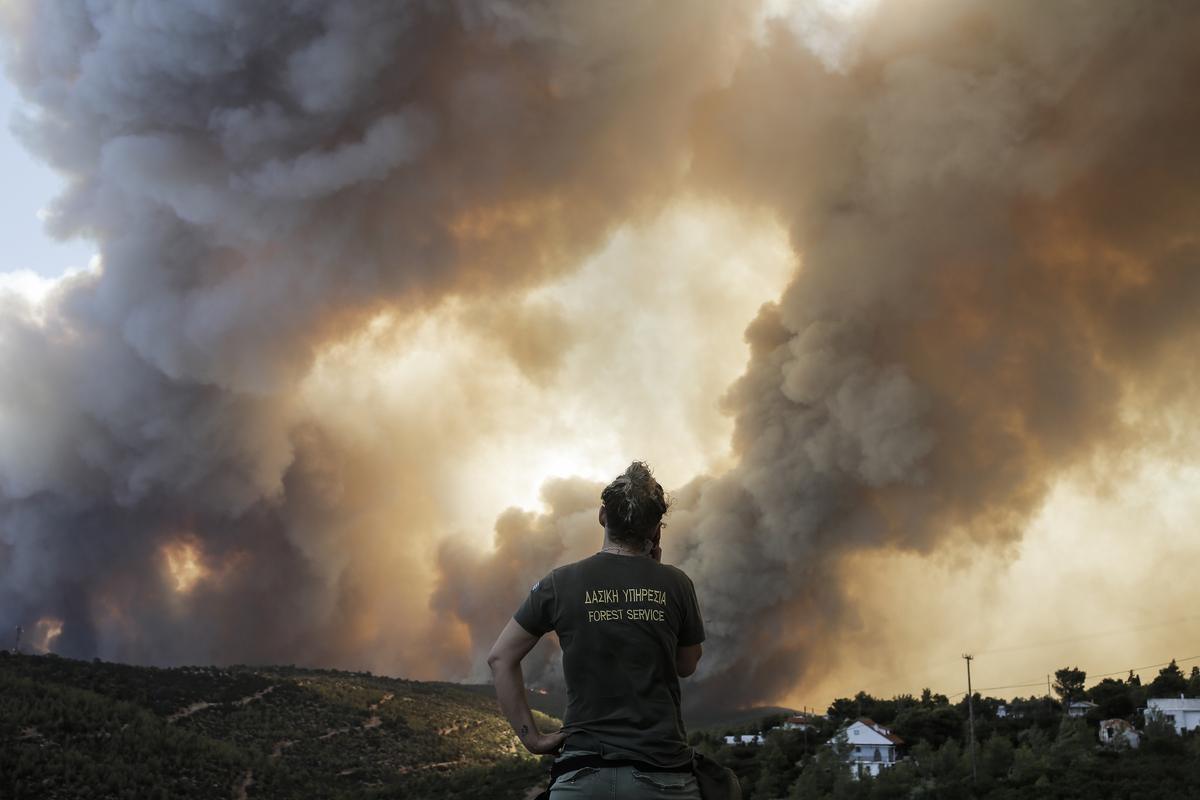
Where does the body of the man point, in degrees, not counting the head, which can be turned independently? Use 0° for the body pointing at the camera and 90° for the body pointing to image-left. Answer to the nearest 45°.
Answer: approximately 180°

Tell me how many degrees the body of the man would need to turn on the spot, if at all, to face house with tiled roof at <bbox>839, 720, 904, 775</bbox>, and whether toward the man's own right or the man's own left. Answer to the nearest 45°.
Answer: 0° — they already face it

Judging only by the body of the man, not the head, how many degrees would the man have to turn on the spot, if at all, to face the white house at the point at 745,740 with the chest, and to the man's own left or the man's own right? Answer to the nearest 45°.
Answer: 0° — they already face it
